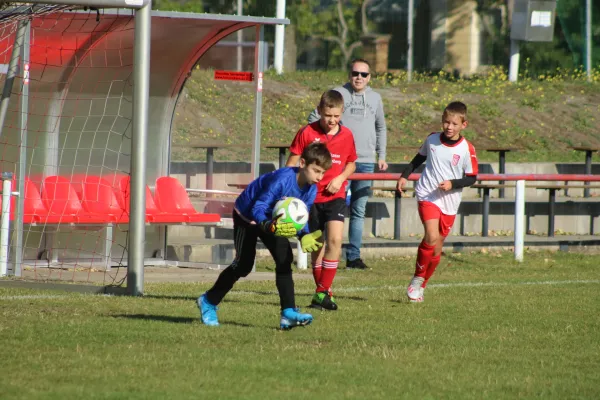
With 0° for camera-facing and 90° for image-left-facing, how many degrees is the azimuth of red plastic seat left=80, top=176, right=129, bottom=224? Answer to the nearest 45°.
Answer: approximately 315°

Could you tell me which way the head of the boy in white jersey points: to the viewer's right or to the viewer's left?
to the viewer's left

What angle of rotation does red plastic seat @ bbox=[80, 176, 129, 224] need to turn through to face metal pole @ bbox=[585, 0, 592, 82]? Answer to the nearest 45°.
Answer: approximately 90° to its left

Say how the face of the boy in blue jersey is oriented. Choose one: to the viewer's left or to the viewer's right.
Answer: to the viewer's right

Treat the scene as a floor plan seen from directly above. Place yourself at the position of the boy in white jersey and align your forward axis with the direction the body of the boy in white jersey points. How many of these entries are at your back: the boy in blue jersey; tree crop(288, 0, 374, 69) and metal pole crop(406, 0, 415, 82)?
2

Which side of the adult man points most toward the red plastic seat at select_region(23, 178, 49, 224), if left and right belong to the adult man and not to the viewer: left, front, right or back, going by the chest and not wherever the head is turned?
right

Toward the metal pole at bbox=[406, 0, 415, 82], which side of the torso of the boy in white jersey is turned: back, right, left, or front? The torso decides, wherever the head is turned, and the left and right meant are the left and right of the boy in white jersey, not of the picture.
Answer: back

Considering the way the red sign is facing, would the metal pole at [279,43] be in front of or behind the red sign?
behind

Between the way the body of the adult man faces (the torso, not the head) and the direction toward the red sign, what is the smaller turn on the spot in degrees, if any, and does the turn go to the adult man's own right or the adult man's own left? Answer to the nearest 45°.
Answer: approximately 90° to the adult man's own right

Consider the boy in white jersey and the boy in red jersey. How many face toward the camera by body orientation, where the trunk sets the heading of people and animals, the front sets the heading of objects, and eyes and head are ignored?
2

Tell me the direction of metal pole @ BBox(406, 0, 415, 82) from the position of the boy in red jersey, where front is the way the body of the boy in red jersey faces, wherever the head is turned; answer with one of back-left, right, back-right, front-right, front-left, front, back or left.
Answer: back
